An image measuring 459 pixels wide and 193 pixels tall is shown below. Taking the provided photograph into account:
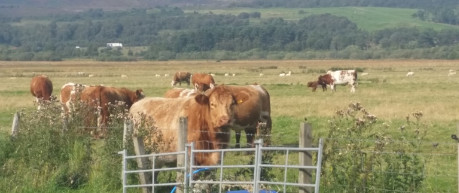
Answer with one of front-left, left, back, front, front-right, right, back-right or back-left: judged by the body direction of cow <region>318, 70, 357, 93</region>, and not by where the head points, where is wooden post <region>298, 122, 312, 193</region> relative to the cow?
left

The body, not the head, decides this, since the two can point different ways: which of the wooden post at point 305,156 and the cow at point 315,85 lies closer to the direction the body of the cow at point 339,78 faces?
the cow

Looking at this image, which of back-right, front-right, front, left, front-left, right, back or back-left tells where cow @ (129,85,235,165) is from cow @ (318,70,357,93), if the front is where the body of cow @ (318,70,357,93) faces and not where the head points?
left

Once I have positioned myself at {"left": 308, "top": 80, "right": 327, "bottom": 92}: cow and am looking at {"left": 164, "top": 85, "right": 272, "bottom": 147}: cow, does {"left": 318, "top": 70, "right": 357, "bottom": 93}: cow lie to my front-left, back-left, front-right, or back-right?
back-left

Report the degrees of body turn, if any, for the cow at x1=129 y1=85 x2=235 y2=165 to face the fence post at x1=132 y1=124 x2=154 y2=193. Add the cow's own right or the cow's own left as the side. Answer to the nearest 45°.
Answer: approximately 90° to the cow's own right

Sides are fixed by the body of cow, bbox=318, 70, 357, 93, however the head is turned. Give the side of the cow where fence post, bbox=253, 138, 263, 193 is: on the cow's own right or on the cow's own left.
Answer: on the cow's own left

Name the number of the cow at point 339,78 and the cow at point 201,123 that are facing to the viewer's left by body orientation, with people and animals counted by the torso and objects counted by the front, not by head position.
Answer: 1

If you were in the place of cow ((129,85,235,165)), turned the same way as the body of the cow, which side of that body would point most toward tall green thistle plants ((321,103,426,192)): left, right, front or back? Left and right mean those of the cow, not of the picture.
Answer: front

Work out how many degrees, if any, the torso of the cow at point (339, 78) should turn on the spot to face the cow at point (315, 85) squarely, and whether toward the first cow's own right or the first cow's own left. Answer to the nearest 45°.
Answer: approximately 45° to the first cow's own left

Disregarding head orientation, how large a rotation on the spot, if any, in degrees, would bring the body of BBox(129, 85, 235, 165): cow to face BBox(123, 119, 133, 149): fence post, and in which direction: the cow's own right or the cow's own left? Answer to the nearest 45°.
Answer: approximately 135° to the cow's own right

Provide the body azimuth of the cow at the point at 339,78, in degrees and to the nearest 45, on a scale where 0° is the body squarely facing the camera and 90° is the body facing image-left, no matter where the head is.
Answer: approximately 90°

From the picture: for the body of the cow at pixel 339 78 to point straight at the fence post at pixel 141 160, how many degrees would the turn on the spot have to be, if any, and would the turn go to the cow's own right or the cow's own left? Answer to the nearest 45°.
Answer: approximately 90° to the cow's own left

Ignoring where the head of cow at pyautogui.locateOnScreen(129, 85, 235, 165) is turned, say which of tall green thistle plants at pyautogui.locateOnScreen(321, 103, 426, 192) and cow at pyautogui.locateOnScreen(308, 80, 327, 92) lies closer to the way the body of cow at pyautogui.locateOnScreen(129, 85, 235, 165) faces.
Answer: the tall green thistle plants
